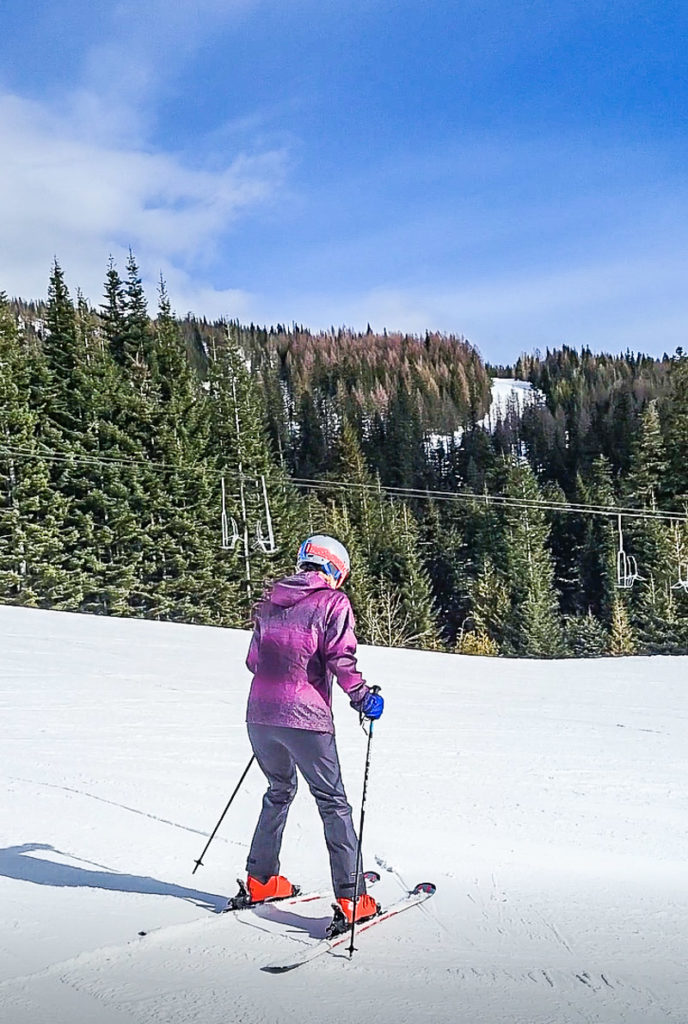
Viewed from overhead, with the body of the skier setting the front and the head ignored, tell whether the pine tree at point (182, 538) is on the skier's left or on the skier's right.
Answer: on the skier's left

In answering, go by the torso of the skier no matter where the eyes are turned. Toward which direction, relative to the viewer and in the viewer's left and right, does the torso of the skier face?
facing away from the viewer and to the right of the viewer

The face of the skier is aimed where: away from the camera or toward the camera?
away from the camera

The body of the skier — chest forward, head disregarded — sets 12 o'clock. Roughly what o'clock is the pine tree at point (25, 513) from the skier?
The pine tree is roughly at 10 o'clock from the skier.
